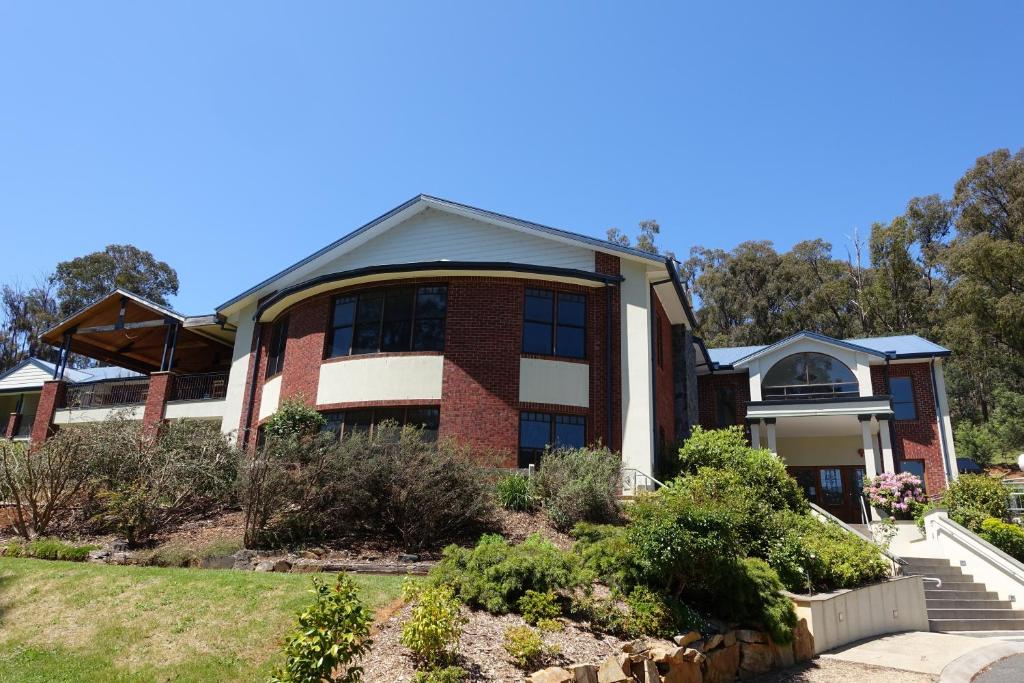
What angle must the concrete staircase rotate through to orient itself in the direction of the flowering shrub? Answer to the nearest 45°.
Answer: approximately 180°

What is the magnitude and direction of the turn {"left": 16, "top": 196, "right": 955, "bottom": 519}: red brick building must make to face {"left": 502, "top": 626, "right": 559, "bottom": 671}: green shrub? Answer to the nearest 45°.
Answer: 0° — it already faces it

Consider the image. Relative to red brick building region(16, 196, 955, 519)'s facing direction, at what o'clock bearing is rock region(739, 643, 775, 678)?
The rock is roughly at 11 o'clock from the red brick building.

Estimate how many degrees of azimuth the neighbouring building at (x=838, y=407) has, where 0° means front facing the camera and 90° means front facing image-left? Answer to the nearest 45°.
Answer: approximately 0°

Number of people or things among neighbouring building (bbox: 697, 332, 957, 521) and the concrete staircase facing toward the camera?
2

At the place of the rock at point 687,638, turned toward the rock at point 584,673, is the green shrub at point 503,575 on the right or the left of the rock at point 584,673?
right

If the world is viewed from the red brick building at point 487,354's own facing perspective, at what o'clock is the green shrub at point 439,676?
The green shrub is roughly at 12 o'clock from the red brick building.
